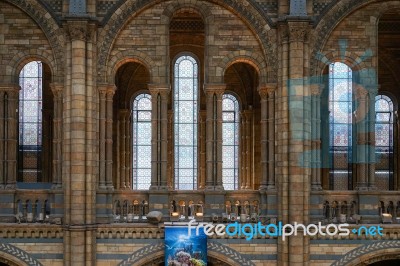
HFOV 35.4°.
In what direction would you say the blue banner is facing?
toward the camera
